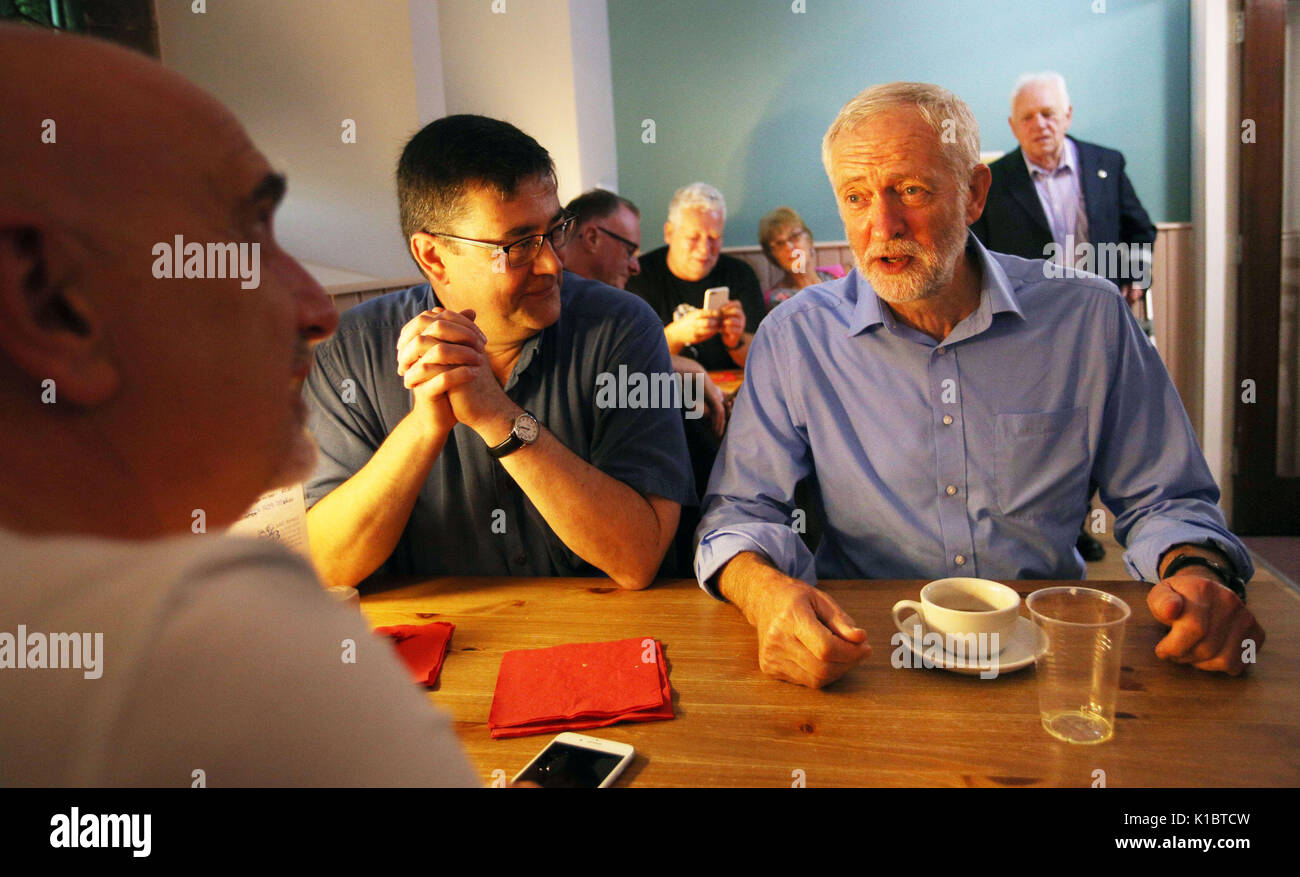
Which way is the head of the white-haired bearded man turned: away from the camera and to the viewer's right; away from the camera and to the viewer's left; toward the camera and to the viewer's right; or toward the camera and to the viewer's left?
toward the camera and to the viewer's left

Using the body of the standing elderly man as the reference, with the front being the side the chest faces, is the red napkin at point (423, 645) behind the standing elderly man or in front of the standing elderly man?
in front

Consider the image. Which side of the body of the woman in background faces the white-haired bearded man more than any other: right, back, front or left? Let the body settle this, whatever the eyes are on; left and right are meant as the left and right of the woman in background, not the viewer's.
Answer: front

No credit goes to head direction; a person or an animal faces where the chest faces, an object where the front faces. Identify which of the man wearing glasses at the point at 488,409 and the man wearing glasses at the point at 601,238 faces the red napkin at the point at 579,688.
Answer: the man wearing glasses at the point at 488,409
